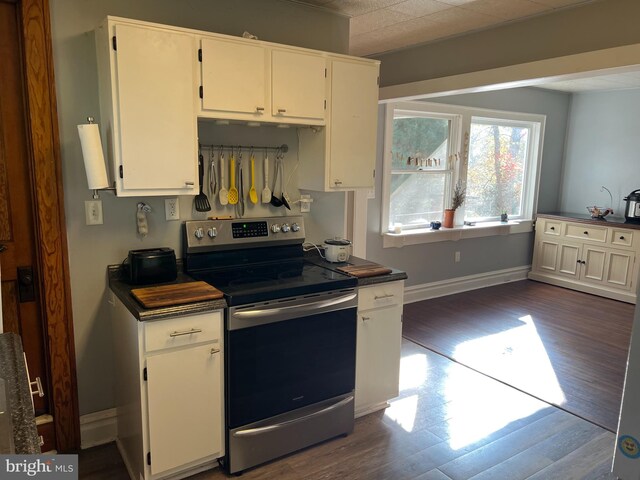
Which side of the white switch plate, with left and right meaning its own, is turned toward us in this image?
front

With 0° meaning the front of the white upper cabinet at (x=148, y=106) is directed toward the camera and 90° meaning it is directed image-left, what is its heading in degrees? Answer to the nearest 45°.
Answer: approximately 0°

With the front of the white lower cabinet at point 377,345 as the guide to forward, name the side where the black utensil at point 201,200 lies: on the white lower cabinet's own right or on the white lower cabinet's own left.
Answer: on the white lower cabinet's own right

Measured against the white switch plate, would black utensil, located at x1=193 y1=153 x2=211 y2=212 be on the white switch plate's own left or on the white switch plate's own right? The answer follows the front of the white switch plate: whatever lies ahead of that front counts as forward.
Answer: on the white switch plate's own left

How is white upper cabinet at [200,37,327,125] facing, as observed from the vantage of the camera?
facing the viewer and to the right of the viewer

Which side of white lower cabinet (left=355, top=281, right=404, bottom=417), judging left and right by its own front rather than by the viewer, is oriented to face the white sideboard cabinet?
left

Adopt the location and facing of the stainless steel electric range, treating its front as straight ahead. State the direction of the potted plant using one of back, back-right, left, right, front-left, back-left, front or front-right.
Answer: left

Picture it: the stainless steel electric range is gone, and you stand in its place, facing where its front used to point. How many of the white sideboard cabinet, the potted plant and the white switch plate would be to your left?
2

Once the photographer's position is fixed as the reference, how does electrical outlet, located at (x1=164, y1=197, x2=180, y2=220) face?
facing the viewer

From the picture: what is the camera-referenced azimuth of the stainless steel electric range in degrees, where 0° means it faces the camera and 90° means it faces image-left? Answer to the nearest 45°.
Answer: approximately 315°

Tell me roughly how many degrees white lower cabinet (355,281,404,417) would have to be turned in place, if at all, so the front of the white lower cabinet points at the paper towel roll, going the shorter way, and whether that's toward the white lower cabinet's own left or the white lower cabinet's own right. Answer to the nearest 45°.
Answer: approximately 90° to the white lower cabinet's own right
